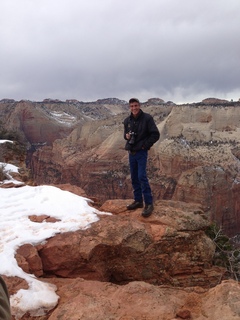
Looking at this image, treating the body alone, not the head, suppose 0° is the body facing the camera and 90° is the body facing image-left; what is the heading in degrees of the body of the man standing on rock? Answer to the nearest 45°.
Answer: approximately 45°
